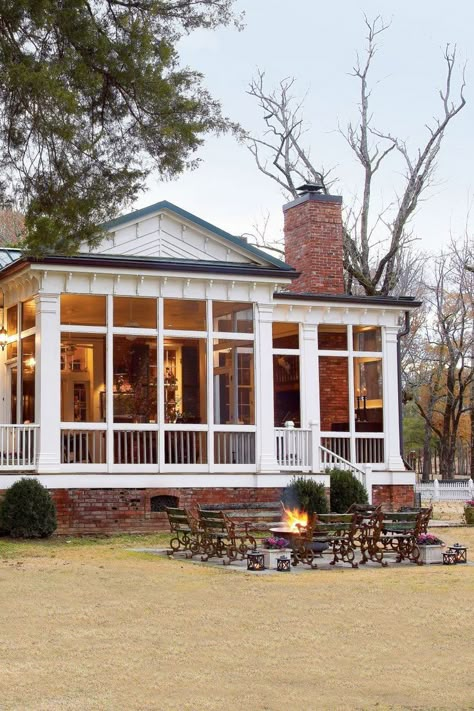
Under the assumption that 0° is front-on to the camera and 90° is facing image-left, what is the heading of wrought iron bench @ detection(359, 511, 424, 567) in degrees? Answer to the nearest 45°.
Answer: approximately 135°

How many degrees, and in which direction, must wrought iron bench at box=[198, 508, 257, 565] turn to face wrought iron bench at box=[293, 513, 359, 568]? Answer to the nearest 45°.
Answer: approximately 45° to its right

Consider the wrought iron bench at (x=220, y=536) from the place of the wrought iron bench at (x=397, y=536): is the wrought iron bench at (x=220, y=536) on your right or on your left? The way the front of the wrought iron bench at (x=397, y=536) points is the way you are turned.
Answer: on your left

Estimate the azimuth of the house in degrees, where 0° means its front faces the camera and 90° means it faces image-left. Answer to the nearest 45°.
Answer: approximately 0°

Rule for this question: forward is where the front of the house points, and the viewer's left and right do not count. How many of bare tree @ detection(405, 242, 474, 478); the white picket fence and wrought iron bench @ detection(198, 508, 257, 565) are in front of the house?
1

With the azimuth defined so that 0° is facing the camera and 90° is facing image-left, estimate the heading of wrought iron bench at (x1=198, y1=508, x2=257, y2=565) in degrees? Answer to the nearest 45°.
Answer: approximately 225°

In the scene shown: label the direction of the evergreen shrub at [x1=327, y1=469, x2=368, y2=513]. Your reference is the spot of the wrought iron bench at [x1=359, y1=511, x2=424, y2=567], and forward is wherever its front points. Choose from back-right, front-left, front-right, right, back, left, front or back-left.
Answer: front-right

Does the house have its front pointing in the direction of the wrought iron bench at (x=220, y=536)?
yes

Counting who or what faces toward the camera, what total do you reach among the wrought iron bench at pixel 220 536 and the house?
1

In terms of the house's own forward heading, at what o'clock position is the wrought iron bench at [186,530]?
The wrought iron bench is roughly at 12 o'clock from the house.

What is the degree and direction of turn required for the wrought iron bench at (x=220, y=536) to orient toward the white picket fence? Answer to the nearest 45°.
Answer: approximately 45° to its left
